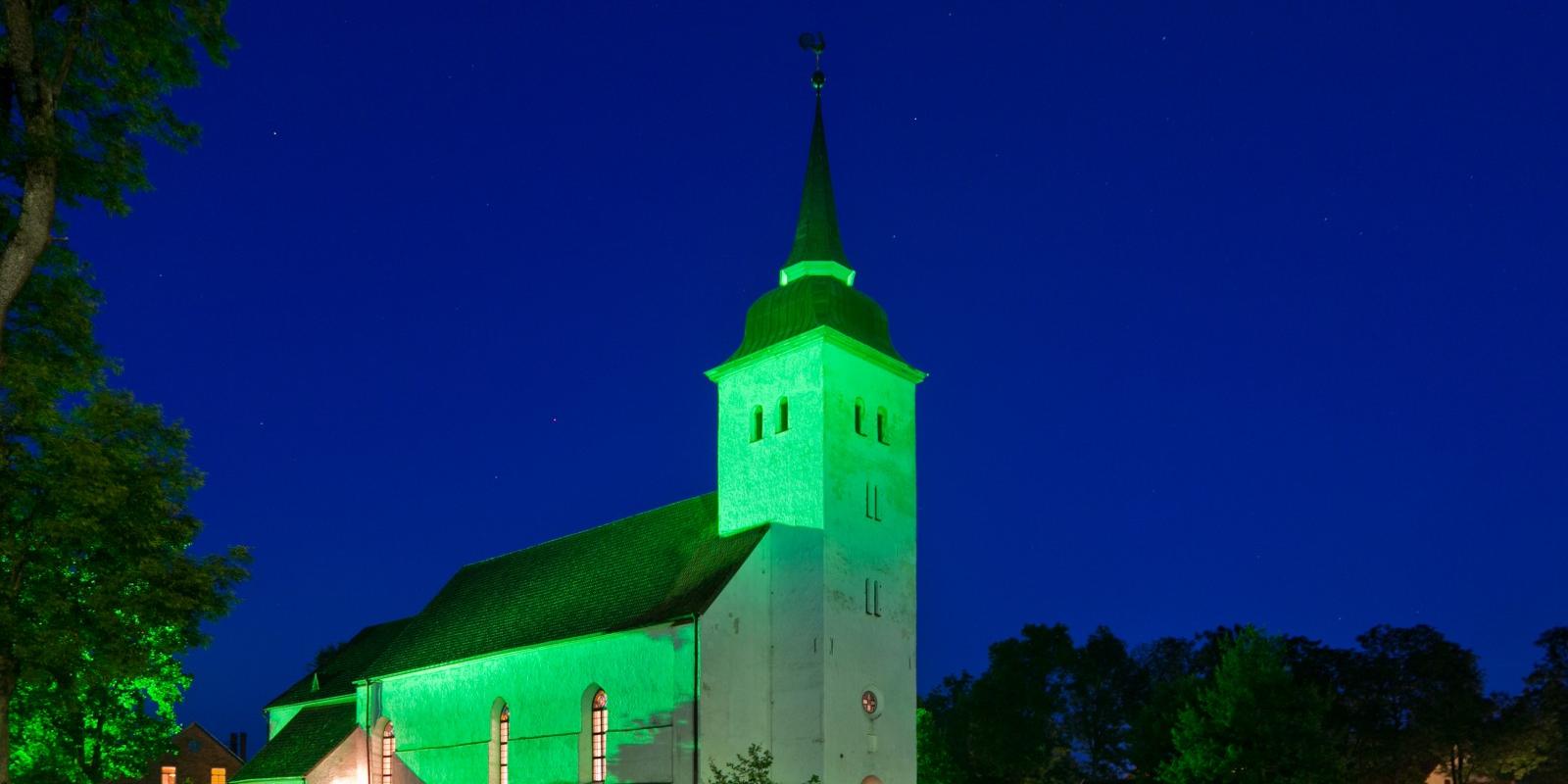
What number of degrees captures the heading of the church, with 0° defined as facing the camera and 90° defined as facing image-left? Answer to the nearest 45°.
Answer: approximately 315°

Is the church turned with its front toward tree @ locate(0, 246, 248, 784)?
no
